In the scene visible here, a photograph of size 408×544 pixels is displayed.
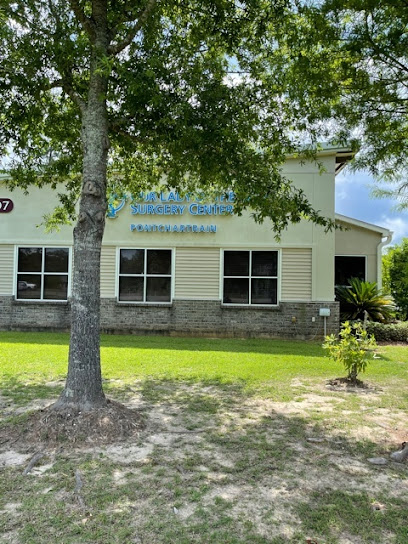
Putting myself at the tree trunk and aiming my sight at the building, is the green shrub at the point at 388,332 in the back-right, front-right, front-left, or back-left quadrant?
front-right

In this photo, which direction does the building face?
toward the camera

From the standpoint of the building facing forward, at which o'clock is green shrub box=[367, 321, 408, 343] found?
The green shrub is roughly at 9 o'clock from the building.

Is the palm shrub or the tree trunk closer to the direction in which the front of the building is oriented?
the tree trunk

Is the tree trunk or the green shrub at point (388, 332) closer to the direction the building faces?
the tree trunk

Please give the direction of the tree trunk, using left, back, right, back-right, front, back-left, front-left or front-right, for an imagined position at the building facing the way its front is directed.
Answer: front

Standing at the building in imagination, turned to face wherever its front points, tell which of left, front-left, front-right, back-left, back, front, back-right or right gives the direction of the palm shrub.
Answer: left
